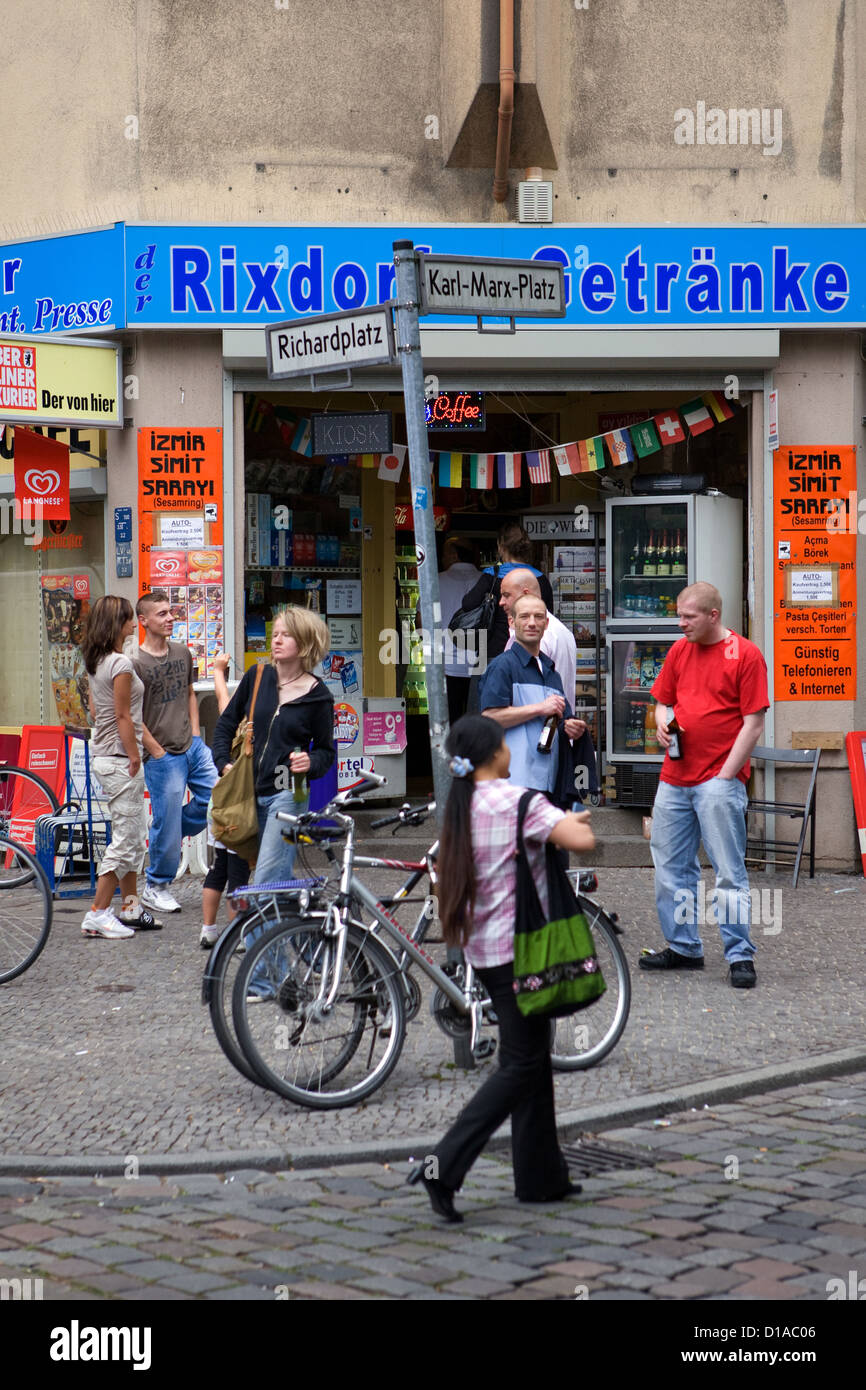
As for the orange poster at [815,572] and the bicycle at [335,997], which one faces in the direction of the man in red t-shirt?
the orange poster

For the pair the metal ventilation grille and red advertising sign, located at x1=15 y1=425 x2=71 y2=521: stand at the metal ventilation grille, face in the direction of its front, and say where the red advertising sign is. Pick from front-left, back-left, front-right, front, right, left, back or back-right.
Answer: right

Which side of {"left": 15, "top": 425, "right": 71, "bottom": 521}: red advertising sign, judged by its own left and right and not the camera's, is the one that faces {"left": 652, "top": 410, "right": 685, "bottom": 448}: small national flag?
left

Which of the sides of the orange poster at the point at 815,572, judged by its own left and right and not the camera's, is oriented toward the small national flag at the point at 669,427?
right

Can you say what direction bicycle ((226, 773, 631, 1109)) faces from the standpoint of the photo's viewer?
facing the viewer and to the left of the viewer

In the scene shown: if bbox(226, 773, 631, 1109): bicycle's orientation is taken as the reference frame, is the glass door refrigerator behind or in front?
behind

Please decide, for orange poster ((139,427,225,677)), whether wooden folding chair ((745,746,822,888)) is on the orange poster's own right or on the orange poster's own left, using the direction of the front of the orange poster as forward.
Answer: on the orange poster's own left

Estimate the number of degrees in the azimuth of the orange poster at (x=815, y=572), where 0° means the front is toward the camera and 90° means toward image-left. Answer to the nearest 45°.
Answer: approximately 0°
